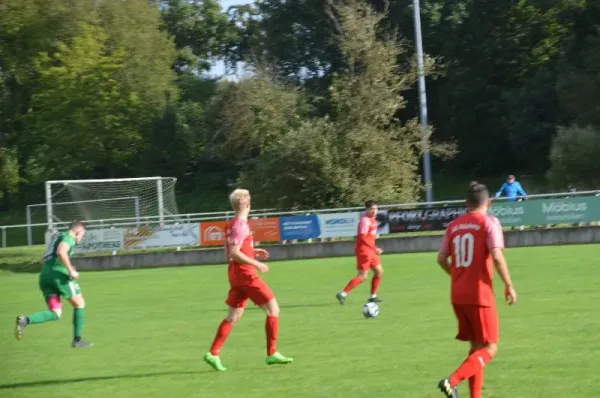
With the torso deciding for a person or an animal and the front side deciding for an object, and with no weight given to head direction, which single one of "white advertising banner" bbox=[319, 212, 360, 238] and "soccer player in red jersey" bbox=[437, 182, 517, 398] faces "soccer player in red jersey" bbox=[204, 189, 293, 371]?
the white advertising banner

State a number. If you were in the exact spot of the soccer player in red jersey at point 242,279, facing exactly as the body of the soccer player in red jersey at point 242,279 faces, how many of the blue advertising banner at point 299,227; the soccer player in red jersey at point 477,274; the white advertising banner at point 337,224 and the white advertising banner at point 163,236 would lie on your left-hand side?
3

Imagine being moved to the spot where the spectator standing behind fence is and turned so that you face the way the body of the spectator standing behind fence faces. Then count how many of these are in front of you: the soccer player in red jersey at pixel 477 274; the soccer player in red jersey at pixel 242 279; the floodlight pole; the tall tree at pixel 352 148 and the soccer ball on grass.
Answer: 3

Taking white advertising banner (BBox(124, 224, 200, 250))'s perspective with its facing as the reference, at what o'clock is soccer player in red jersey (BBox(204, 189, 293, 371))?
The soccer player in red jersey is roughly at 12 o'clock from the white advertising banner.

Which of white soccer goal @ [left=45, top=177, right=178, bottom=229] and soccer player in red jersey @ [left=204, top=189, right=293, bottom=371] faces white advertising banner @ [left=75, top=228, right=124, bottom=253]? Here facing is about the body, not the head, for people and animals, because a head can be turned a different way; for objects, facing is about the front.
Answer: the white soccer goal

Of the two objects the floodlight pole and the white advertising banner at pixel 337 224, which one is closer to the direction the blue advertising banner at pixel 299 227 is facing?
the white advertising banner

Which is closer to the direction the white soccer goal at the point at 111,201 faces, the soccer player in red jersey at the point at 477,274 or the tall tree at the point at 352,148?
the soccer player in red jersey

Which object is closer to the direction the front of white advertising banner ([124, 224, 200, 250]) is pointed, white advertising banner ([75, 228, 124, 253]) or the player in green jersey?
the player in green jersey

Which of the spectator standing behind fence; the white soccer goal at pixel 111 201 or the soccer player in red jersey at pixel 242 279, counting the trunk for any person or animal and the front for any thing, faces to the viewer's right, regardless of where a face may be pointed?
the soccer player in red jersey
